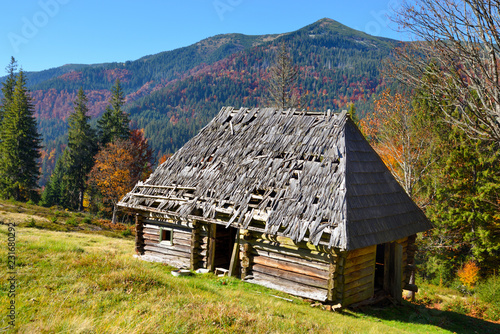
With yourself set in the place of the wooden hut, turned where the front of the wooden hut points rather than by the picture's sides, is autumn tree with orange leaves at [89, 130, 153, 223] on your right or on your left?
on your right

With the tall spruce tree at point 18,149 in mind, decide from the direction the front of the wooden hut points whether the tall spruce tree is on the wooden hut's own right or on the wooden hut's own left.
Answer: on the wooden hut's own right

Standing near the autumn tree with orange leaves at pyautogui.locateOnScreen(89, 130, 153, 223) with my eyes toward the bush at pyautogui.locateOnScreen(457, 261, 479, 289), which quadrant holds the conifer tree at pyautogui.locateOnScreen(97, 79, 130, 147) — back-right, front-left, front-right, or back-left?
back-left

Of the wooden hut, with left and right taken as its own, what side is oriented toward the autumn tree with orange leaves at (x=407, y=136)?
back

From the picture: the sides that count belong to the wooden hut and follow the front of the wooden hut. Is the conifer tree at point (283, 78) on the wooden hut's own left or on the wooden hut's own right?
on the wooden hut's own right

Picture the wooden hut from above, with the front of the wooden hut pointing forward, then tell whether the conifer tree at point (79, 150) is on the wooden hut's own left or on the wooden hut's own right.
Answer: on the wooden hut's own right

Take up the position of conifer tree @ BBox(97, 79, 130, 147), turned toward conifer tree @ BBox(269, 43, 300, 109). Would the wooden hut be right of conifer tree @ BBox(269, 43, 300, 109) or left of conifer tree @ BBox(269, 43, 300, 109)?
right

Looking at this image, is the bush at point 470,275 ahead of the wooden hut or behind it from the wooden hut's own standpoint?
behind

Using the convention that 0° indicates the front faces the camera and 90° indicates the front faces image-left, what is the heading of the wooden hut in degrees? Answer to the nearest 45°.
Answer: approximately 45°
